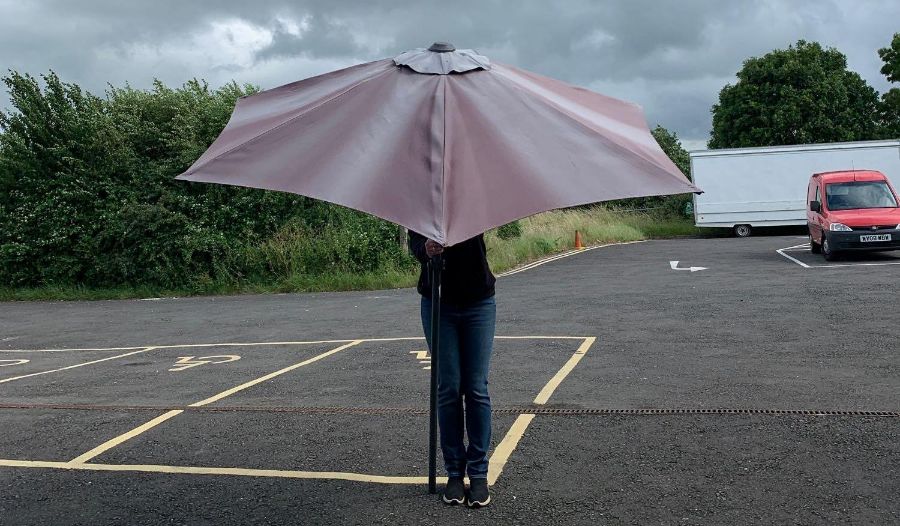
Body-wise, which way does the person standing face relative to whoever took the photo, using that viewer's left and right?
facing the viewer

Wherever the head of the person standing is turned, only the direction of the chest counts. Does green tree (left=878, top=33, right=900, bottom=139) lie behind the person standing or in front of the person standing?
behind

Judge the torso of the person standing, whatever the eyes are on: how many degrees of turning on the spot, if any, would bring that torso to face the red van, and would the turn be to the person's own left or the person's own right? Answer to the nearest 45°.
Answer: approximately 135° to the person's own left

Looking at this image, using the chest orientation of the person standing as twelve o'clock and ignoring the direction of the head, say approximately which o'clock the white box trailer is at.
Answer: The white box trailer is roughly at 7 o'clock from the person standing.

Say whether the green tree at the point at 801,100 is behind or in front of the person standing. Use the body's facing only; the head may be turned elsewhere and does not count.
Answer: behind

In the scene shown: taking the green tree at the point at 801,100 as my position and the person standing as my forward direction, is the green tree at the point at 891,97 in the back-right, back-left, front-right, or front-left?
back-left
